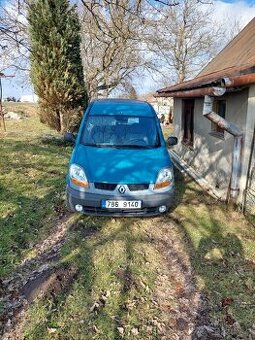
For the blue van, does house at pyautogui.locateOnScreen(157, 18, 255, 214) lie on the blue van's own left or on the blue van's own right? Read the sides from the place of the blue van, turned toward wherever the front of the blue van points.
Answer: on the blue van's own left

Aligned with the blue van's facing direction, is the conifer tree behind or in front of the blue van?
behind

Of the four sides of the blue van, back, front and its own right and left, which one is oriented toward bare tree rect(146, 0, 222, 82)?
back

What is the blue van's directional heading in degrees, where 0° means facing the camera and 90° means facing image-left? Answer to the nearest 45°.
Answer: approximately 0°
